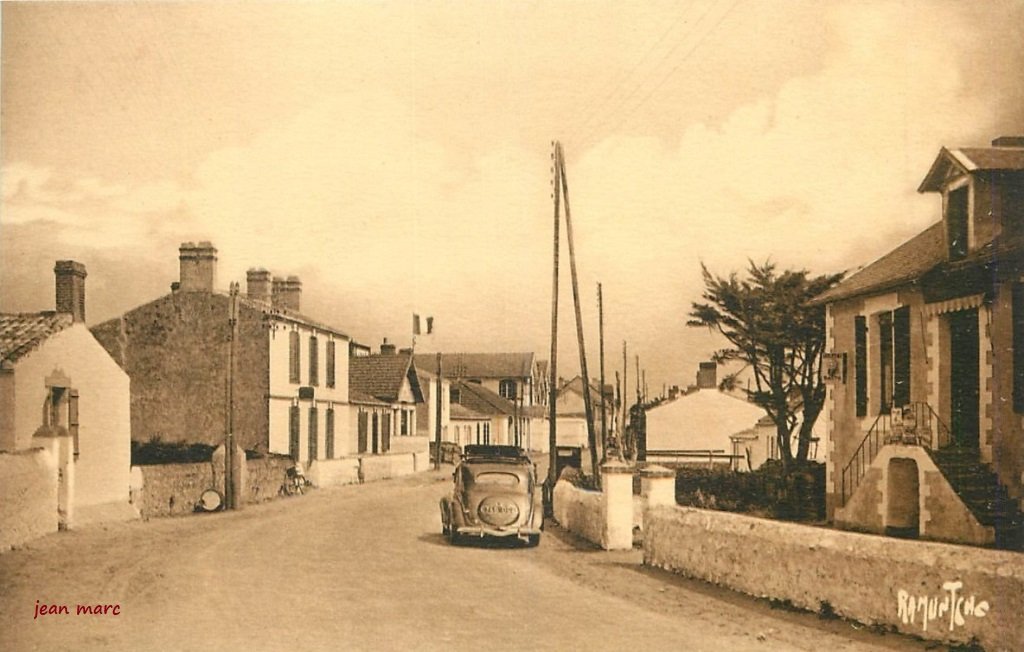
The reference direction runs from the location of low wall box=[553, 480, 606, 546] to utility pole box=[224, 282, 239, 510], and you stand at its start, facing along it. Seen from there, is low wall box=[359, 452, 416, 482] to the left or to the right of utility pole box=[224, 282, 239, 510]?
right

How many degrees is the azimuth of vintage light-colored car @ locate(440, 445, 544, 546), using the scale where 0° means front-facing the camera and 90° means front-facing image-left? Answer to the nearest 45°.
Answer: approximately 180°

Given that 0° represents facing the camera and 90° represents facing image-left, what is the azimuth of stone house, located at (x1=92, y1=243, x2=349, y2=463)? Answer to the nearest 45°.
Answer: approximately 315°

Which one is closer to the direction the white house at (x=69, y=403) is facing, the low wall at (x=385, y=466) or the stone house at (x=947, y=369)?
the stone house

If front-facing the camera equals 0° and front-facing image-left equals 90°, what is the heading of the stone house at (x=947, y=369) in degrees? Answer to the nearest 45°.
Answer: approximately 45°

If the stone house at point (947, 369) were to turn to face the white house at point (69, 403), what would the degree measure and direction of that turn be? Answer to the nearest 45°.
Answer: approximately 45° to its right

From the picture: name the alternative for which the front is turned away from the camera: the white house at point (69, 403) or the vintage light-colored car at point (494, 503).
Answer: the vintage light-colored car
